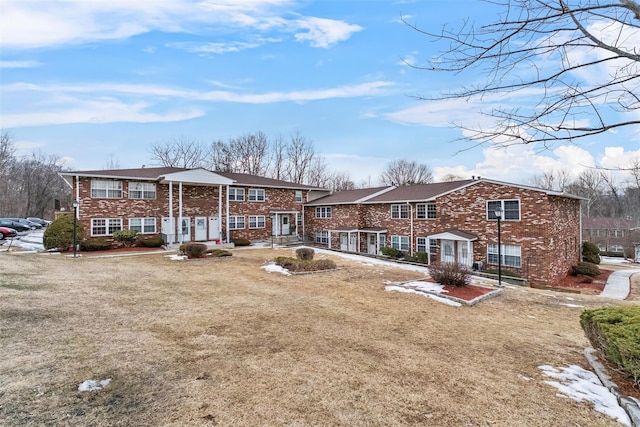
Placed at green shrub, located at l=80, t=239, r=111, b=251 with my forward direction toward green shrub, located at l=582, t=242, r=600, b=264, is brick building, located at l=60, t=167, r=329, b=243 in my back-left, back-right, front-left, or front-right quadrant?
front-left

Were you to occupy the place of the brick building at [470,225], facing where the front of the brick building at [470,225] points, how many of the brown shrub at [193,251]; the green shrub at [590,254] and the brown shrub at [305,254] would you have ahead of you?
2

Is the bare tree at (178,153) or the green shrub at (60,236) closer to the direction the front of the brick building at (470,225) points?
the green shrub

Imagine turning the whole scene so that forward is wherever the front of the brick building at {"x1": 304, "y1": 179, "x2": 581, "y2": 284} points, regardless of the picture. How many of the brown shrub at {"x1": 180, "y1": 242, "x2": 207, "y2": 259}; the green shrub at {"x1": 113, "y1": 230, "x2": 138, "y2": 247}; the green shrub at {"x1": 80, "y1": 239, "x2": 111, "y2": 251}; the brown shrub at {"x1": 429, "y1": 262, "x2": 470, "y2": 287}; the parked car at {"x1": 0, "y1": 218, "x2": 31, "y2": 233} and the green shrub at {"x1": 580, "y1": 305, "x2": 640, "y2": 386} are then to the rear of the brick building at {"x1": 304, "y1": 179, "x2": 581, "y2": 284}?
0

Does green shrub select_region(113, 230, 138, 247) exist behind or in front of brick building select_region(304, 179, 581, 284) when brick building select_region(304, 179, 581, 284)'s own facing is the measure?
in front

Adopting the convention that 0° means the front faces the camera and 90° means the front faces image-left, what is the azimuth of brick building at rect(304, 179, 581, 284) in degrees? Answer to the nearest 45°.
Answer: approximately 45°

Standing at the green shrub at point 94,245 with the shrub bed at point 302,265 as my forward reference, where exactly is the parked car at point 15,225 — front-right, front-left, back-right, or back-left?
back-left

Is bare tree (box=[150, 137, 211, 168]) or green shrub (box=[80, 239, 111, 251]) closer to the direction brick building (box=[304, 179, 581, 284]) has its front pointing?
the green shrub

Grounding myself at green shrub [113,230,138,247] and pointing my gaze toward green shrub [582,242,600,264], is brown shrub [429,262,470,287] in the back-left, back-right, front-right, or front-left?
front-right

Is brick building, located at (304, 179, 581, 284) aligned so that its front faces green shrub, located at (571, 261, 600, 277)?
no

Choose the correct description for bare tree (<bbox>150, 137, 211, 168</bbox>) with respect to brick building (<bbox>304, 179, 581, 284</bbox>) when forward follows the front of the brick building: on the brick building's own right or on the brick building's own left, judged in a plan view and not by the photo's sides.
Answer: on the brick building's own right

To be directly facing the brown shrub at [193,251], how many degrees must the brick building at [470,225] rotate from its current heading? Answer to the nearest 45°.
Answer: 0° — it already faces it

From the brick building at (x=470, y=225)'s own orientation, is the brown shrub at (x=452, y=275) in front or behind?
in front

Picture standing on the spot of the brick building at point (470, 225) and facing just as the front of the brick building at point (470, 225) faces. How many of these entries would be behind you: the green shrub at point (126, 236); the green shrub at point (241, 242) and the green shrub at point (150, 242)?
0

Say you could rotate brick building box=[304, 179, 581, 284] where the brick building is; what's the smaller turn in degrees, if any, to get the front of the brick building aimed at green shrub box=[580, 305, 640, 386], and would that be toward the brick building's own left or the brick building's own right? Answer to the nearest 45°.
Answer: approximately 45° to the brick building's own left

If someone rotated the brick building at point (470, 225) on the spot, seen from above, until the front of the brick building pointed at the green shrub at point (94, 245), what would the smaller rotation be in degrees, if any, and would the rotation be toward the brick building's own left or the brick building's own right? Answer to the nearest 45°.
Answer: approximately 45° to the brick building's own right
